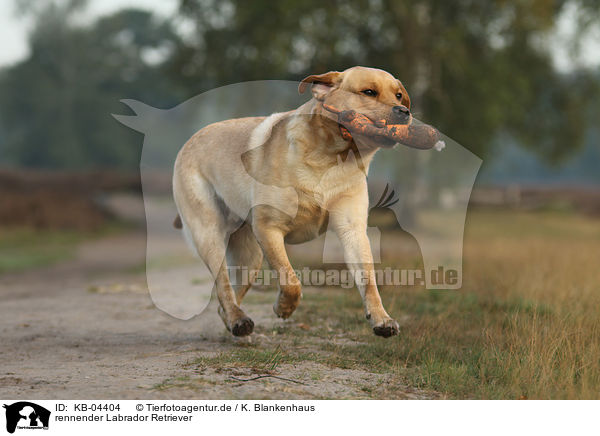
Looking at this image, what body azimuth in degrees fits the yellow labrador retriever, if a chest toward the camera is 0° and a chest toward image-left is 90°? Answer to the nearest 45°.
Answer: approximately 315°
